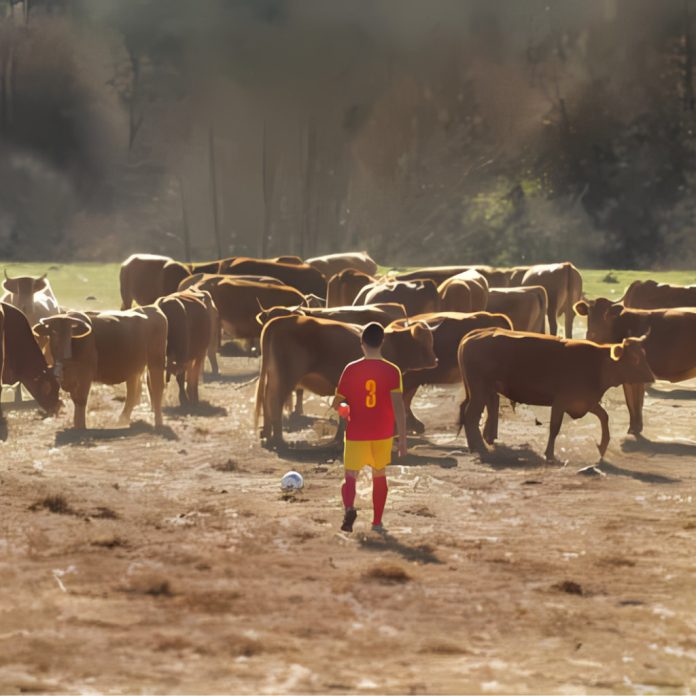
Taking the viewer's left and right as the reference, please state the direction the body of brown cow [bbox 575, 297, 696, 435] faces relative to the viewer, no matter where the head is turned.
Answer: facing to the left of the viewer

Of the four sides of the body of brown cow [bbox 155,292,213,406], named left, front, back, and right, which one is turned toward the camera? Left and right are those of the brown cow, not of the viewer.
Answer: back

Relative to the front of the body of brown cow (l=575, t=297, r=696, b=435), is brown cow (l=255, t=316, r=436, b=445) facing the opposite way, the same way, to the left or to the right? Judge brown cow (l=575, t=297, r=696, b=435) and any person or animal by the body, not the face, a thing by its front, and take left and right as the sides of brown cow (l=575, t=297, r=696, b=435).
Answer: the opposite way

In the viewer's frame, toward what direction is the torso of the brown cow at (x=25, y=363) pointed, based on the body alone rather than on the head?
to the viewer's right

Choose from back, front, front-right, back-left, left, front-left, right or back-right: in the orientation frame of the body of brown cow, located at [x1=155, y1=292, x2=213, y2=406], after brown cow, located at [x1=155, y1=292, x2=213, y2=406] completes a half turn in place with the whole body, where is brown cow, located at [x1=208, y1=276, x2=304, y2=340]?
back

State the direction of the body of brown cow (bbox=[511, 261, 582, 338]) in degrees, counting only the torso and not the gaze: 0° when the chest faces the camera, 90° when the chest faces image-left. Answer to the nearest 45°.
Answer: approximately 135°

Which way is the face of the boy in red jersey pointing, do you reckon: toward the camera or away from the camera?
away from the camera

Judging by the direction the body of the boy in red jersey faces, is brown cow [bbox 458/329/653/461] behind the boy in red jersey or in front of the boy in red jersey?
in front

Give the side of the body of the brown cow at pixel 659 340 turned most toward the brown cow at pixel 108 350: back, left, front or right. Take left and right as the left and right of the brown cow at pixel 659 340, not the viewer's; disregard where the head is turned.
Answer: front

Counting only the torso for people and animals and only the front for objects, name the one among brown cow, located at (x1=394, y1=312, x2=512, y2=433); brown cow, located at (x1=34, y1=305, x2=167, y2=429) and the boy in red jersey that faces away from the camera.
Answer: the boy in red jersey

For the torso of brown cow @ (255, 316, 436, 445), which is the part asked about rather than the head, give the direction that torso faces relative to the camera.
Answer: to the viewer's right

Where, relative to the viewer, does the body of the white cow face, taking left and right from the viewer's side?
facing the viewer

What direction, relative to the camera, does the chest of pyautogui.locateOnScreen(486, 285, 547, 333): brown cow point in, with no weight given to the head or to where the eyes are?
to the viewer's left

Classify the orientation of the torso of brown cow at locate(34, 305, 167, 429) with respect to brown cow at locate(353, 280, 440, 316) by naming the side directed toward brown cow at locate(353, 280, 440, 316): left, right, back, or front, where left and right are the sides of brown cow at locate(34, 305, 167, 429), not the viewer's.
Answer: back

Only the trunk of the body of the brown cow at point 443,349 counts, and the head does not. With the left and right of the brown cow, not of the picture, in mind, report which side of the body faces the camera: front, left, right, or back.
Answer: left
